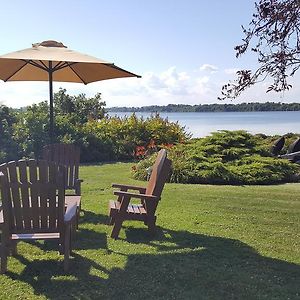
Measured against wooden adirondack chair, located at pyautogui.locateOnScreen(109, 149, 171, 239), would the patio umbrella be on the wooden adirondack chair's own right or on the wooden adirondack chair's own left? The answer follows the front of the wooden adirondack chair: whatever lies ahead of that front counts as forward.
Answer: on the wooden adirondack chair's own right

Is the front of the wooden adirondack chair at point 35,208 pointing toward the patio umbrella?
yes

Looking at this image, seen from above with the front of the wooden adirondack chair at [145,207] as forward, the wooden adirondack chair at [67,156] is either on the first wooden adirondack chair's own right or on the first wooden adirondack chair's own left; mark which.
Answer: on the first wooden adirondack chair's own right

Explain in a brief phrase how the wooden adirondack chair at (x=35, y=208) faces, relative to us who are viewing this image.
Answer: facing away from the viewer

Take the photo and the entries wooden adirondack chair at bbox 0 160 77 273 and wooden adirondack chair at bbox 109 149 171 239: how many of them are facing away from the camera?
1

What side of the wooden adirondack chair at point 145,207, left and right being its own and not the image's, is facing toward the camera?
left

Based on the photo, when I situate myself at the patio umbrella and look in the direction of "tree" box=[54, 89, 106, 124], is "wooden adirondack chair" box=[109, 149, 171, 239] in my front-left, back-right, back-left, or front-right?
back-right

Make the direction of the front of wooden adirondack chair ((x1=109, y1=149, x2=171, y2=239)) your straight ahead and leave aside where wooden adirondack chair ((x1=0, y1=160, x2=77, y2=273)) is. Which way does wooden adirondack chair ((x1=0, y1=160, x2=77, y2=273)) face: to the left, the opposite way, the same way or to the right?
to the right

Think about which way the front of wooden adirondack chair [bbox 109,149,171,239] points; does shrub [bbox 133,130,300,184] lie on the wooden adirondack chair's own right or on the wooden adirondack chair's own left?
on the wooden adirondack chair's own right

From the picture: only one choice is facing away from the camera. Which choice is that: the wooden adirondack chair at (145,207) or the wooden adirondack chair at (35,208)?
the wooden adirondack chair at (35,208)

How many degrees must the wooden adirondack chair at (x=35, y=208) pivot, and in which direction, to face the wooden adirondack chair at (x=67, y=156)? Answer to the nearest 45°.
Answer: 0° — it already faces it
